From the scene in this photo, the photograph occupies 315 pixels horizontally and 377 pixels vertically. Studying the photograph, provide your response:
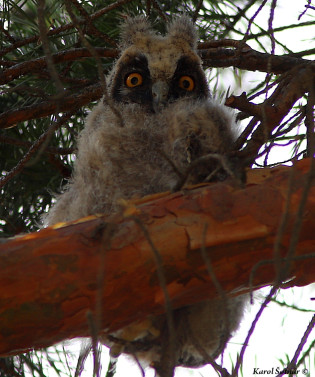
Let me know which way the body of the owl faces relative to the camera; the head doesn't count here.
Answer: toward the camera
